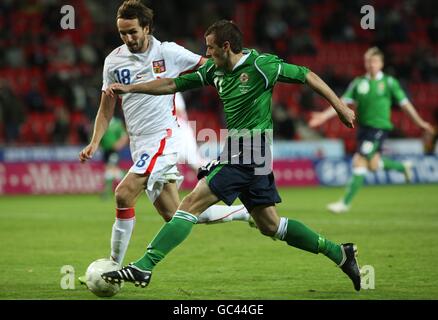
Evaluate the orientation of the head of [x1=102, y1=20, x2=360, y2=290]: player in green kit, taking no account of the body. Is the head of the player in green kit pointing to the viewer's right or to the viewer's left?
to the viewer's left

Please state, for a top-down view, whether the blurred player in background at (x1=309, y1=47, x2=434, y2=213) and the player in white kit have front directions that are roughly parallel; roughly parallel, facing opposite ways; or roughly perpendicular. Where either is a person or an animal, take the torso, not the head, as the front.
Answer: roughly parallel

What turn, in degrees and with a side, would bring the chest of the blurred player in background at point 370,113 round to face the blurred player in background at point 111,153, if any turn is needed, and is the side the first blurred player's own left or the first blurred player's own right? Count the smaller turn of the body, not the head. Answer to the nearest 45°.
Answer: approximately 90° to the first blurred player's own right

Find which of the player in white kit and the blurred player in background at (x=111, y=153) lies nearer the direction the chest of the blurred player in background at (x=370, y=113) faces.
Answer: the player in white kit

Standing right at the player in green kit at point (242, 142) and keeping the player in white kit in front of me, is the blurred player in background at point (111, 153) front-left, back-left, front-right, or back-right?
front-right

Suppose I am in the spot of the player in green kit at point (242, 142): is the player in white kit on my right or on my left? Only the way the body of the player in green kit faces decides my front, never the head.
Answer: on my right

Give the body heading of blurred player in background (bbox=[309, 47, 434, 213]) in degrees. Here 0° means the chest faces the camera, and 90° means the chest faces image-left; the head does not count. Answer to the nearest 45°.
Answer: approximately 45°

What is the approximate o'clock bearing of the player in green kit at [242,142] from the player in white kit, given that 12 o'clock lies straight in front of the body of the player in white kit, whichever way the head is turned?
The player in green kit is roughly at 9 o'clock from the player in white kit.

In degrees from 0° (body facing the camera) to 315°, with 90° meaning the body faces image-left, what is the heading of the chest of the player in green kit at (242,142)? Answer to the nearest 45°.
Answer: approximately 45°

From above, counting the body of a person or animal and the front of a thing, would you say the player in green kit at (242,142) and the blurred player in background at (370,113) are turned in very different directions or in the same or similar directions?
same or similar directions

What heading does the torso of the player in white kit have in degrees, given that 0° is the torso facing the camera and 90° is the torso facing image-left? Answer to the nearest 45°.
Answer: approximately 45°
